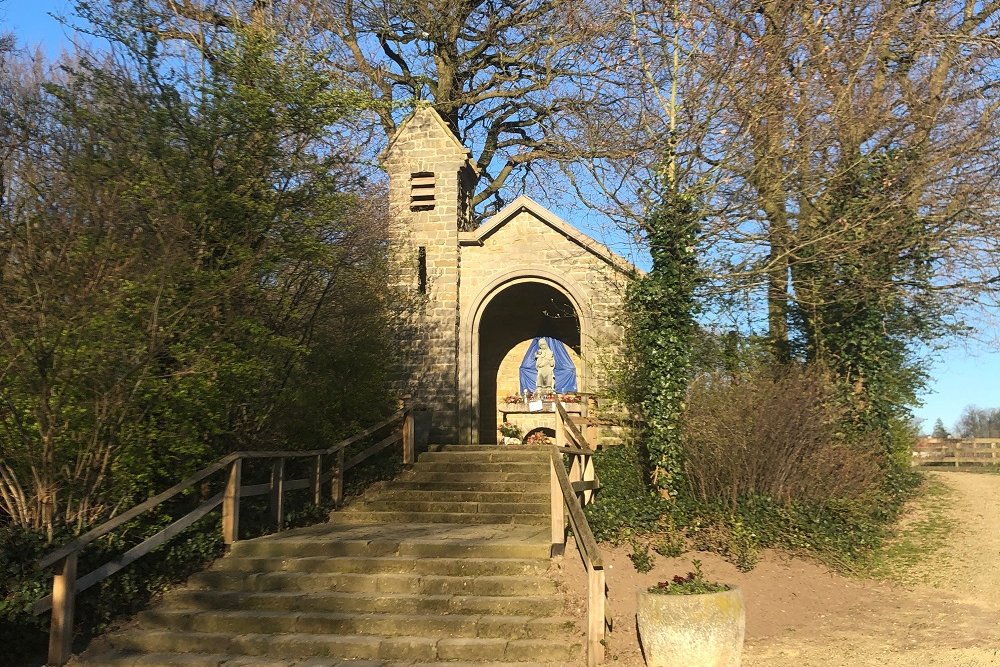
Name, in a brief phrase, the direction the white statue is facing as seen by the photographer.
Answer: facing the viewer

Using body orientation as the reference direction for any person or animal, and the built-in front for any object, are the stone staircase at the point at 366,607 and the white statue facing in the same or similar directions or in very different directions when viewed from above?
same or similar directions

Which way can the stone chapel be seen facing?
toward the camera

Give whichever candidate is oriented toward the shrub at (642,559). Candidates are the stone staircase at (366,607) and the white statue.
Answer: the white statue

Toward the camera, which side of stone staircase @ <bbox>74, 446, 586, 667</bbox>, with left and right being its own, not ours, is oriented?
front

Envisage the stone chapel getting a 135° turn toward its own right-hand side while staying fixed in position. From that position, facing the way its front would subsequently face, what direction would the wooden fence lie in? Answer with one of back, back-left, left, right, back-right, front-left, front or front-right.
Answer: right

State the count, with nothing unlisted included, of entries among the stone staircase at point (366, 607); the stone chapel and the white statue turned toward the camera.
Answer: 3

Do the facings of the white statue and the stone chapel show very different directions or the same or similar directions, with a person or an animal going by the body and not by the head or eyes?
same or similar directions

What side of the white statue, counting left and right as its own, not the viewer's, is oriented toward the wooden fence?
left

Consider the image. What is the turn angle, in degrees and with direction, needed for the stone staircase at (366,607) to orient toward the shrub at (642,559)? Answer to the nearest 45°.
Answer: approximately 135° to its left

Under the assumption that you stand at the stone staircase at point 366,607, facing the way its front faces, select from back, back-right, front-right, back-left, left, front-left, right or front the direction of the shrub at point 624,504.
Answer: back-left

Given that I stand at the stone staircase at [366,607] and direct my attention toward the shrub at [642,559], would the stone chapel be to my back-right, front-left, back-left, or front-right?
front-left

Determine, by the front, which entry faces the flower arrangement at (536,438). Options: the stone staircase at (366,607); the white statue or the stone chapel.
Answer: the white statue
